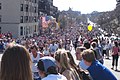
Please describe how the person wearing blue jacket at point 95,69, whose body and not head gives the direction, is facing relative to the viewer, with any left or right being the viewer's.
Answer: facing away from the viewer and to the left of the viewer

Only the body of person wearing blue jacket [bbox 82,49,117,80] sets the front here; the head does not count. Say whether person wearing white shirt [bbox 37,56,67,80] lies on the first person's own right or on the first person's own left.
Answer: on the first person's own left

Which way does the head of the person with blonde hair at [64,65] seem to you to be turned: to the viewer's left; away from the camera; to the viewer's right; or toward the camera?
away from the camera

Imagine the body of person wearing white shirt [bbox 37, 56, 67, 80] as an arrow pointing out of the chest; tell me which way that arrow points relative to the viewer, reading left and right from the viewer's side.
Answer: facing away from the viewer and to the left of the viewer

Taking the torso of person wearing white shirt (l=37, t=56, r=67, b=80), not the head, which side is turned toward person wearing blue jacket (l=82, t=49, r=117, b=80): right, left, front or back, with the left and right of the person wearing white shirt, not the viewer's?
right

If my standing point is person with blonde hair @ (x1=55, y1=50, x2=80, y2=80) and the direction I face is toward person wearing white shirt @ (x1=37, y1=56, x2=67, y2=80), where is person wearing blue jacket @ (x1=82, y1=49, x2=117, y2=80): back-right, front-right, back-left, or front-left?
back-left
